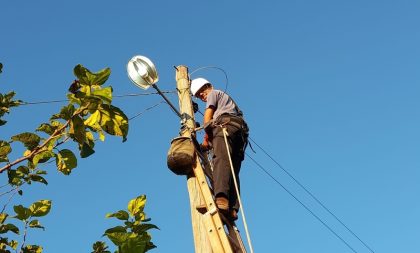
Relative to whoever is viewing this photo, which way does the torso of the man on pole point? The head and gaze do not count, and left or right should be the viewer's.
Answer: facing to the left of the viewer
